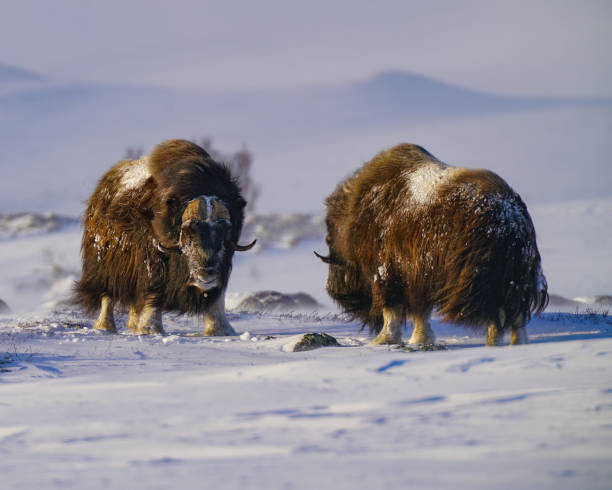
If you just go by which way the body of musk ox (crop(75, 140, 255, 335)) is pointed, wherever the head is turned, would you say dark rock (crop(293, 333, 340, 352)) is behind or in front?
in front

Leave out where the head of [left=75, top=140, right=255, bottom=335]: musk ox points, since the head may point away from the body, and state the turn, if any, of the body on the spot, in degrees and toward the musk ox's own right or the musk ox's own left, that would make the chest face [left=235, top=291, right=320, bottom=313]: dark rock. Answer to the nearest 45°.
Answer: approximately 135° to the musk ox's own left

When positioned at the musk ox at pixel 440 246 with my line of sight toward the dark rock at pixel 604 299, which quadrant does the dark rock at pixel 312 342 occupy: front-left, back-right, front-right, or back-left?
back-left

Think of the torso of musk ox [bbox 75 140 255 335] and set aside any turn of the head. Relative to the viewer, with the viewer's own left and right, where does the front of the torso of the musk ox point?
facing the viewer and to the right of the viewer

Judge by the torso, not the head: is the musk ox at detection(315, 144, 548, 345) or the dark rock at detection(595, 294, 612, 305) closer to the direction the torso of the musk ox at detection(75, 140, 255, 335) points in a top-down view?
the musk ox

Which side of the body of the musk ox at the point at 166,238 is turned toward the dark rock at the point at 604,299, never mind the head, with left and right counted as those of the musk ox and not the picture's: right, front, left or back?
left

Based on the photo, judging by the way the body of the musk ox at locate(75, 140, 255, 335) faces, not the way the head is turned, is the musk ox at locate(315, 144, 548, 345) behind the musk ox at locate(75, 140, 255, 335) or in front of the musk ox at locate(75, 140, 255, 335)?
in front
